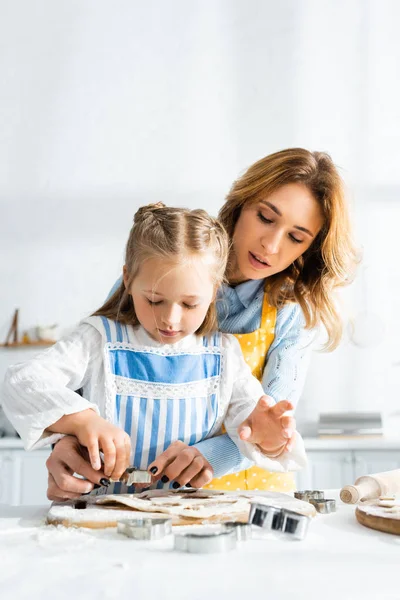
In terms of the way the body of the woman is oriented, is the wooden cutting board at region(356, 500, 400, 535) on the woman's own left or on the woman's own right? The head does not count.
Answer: on the woman's own left

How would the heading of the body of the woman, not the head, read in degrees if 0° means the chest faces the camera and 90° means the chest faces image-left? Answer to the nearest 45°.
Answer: approximately 45°

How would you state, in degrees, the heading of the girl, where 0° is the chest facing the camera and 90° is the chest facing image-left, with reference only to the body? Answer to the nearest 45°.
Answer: approximately 0°
